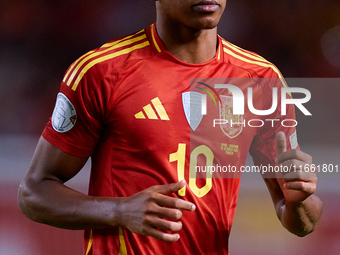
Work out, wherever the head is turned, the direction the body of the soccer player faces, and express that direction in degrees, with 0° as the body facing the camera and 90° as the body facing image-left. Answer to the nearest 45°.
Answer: approximately 315°
